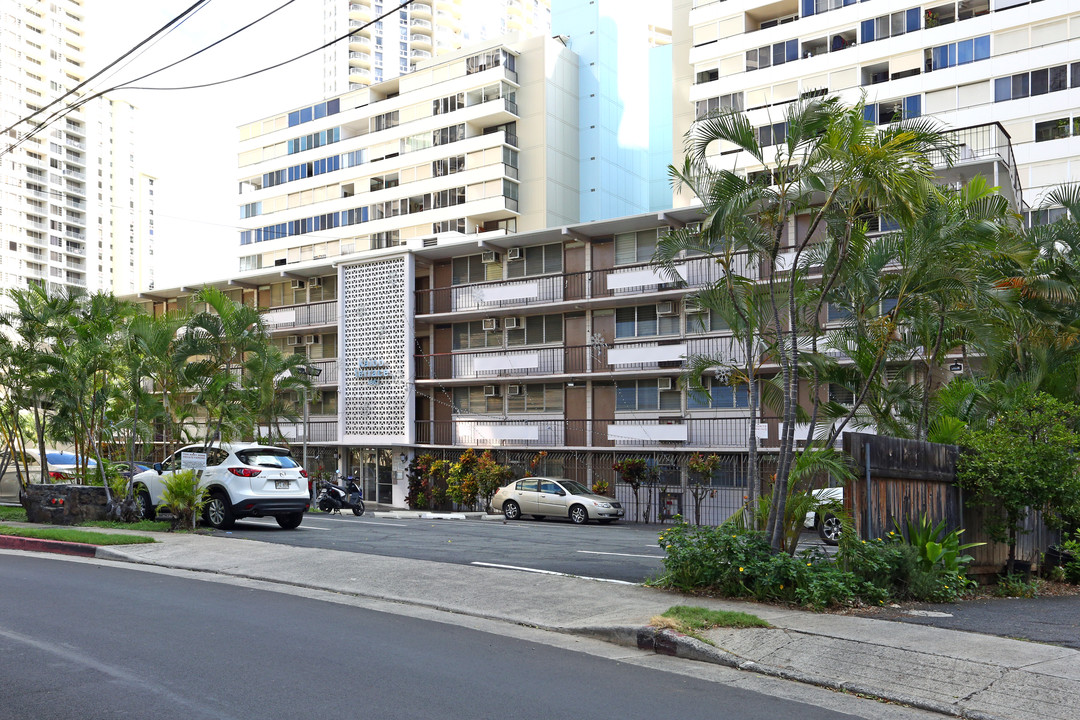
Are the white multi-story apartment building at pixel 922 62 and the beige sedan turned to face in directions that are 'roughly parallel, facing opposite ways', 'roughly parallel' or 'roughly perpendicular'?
roughly perpendicular

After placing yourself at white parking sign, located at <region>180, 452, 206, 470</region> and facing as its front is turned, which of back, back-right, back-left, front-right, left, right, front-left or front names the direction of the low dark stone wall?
back-right

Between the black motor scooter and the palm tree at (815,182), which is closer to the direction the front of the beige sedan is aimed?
the palm tree

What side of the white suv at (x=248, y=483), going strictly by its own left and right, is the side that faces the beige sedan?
right

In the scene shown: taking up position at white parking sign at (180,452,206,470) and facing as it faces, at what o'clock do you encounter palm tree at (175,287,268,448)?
The palm tree is roughly at 6 o'clock from the white parking sign.

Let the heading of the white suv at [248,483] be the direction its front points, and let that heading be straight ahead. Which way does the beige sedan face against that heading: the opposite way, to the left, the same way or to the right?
the opposite way

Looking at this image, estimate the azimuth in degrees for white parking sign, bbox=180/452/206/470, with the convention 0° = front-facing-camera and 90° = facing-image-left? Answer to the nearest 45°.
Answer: approximately 0°

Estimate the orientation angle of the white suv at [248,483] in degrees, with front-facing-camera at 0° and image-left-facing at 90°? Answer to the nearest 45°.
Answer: approximately 135°
